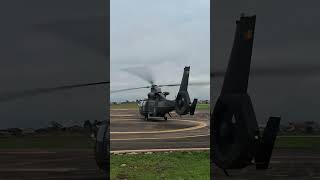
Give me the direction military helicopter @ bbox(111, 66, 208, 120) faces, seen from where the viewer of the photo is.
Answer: facing away from the viewer and to the left of the viewer
